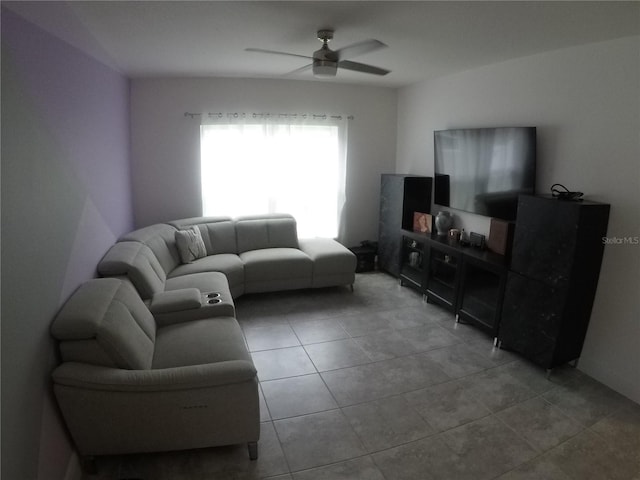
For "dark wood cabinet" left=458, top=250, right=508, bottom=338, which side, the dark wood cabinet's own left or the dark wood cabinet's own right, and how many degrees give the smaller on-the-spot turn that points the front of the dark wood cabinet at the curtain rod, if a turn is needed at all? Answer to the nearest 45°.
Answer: approximately 45° to the dark wood cabinet's own right

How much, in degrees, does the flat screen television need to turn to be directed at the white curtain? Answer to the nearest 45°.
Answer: approximately 45° to its right

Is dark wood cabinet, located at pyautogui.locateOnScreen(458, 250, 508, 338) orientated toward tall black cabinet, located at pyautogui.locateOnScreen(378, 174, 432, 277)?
no

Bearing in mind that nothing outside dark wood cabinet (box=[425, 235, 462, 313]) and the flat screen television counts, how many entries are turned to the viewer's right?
0

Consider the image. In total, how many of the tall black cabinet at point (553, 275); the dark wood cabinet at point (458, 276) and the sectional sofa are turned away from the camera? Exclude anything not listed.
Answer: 0

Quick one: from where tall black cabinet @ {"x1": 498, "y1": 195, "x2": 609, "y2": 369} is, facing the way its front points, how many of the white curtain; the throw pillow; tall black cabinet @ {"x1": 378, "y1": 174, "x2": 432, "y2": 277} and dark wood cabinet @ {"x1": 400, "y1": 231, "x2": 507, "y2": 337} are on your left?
0

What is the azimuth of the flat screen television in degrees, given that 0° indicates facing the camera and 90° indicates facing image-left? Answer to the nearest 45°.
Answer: approximately 45°

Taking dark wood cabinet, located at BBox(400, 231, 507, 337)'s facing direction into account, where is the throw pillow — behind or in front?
in front

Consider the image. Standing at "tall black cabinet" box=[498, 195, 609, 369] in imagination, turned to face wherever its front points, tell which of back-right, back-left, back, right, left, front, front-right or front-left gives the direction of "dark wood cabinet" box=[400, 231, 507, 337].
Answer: right

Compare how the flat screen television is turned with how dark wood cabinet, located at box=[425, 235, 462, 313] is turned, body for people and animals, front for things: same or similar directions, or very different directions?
same or similar directions

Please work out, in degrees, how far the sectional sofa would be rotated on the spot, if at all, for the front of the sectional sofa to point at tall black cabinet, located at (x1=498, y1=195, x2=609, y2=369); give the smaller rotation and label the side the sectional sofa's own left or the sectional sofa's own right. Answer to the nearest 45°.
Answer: approximately 45° to the sectional sofa's own left

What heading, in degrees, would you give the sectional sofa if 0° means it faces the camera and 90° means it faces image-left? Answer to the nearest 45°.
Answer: approximately 315°

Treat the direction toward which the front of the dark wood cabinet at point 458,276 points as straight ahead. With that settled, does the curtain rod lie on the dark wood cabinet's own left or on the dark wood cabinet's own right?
on the dark wood cabinet's own right

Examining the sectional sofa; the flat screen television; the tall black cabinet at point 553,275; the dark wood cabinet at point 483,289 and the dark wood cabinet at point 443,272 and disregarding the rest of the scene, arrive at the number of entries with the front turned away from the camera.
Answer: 0

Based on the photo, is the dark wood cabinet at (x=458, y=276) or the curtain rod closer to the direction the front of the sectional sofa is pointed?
the dark wood cabinet

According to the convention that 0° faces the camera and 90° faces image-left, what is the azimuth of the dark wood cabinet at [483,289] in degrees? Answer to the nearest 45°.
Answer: approximately 45°

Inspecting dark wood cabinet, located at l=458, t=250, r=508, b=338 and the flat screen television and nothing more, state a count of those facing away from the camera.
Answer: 0
